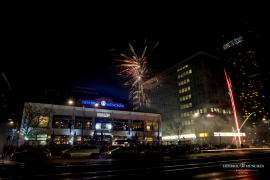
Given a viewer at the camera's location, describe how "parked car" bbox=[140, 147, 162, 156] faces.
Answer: facing to the left of the viewer

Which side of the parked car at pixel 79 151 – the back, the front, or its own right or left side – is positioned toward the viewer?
left

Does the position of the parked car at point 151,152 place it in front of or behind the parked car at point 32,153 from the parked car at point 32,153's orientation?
behind

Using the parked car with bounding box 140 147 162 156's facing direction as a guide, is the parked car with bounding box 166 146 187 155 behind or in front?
behind

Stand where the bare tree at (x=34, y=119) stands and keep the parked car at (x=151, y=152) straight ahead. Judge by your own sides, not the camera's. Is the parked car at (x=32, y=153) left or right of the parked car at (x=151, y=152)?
right

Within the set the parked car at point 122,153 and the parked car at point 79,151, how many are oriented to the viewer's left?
2

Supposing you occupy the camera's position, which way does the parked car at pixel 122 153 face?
facing to the left of the viewer

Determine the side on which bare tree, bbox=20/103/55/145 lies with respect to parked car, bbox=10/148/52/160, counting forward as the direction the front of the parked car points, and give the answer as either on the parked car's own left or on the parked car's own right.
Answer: on the parked car's own right

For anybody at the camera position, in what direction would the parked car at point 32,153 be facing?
facing to the left of the viewer

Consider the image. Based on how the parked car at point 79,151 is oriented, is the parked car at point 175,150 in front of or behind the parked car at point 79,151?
behind

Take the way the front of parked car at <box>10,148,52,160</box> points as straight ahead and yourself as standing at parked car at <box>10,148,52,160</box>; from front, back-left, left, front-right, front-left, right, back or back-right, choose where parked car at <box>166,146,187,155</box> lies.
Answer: back
